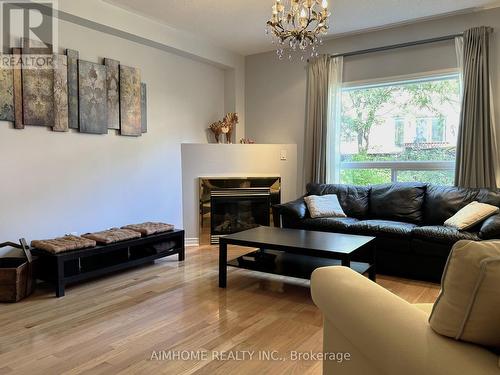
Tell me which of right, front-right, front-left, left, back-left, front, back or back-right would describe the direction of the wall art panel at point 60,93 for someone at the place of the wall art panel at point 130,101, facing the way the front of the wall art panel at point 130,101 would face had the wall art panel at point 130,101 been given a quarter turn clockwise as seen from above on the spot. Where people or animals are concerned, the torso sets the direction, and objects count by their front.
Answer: front

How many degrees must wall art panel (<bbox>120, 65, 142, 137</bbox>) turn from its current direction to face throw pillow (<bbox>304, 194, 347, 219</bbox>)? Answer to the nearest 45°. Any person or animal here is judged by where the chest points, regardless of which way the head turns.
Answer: approximately 45° to its left

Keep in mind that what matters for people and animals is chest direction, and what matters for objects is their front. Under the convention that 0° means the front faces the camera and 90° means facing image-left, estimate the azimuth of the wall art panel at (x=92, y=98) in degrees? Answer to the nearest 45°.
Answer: approximately 315°

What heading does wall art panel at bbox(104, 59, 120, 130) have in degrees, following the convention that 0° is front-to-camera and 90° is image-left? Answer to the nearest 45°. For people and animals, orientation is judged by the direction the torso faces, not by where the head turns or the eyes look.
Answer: approximately 315°

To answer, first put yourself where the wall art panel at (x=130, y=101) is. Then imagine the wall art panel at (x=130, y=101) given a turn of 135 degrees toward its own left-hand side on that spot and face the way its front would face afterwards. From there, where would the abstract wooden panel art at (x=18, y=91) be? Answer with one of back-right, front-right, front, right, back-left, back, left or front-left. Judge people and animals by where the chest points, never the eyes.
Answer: back-left

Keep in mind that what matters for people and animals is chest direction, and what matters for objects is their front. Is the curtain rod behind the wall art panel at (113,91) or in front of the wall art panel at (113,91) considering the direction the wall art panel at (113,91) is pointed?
in front

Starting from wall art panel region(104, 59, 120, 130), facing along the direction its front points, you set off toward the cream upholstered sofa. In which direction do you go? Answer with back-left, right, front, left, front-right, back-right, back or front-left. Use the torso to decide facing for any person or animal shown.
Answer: front-right

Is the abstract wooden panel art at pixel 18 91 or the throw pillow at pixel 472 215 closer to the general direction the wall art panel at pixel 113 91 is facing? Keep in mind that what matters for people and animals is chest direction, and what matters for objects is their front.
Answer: the throw pillow
